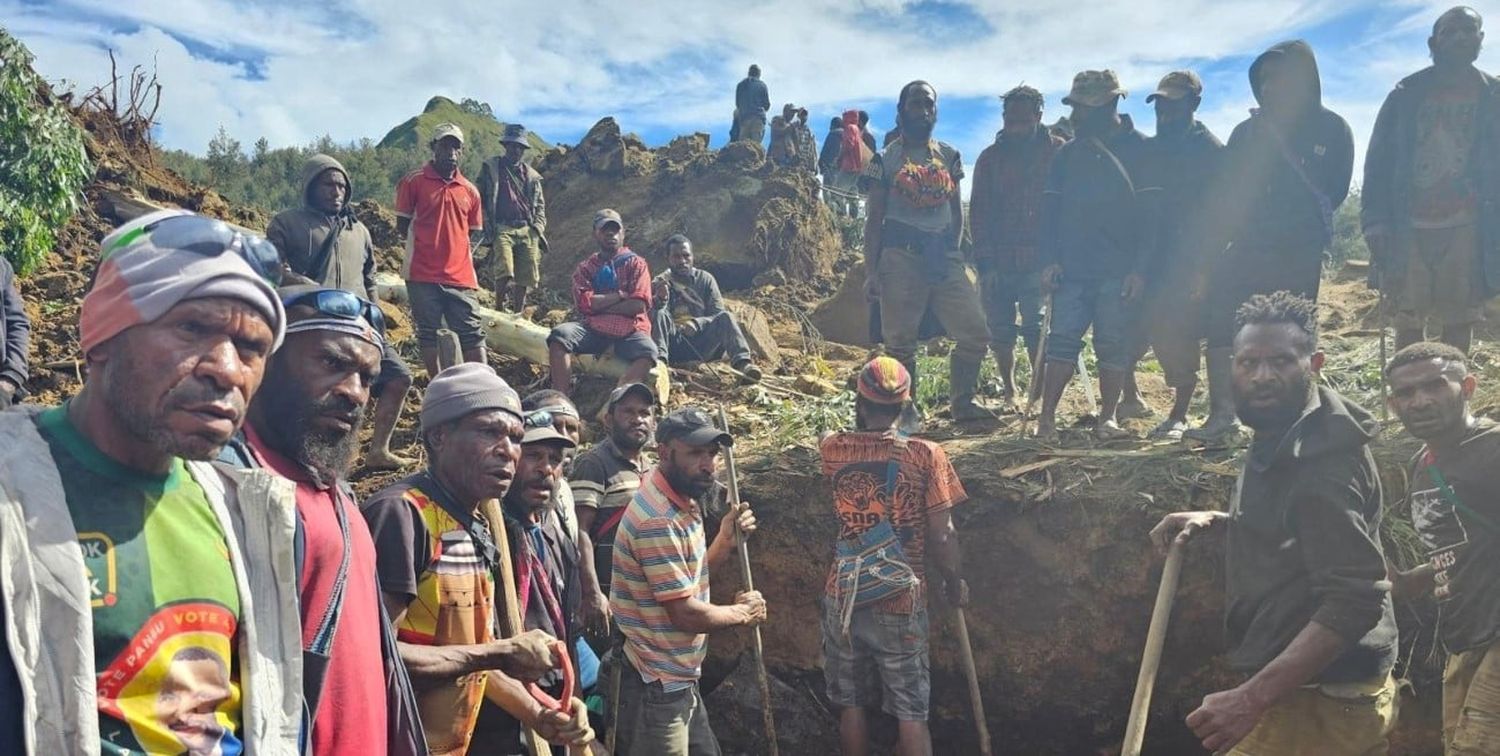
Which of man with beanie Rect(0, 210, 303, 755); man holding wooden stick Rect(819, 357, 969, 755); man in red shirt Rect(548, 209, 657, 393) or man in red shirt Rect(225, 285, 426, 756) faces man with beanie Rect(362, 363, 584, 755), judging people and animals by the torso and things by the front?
man in red shirt Rect(548, 209, 657, 393)

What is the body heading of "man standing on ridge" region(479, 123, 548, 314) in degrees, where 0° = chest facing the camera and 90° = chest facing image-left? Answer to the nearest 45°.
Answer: approximately 0°

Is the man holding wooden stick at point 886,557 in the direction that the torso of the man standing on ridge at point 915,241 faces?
yes

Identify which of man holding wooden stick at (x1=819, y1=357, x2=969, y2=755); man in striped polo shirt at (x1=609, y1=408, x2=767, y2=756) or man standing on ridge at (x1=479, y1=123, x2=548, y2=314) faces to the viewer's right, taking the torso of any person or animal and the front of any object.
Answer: the man in striped polo shirt

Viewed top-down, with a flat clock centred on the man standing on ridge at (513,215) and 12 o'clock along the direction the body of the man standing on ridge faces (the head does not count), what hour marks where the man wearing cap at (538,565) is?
The man wearing cap is roughly at 12 o'clock from the man standing on ridge.

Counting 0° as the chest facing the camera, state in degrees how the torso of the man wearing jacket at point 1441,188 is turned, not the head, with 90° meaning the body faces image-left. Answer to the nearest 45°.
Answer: approximately 0°

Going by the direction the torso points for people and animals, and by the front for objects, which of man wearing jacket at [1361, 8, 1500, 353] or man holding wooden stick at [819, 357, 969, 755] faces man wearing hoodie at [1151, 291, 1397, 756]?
man wearing jacket at [1361, 8, 1500, 353]

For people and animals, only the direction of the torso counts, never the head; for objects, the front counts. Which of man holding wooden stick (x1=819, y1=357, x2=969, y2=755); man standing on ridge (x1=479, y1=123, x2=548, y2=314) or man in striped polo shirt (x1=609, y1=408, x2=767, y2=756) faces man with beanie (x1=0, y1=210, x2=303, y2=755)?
the man standing on ridge
